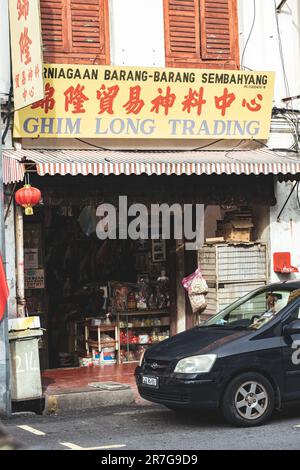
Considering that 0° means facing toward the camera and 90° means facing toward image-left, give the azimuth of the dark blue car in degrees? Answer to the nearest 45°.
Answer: approximately 45°

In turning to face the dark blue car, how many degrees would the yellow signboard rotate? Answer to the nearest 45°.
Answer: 0° — it already faces it

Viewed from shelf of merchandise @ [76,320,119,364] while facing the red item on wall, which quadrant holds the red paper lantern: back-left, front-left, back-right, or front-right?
back-right

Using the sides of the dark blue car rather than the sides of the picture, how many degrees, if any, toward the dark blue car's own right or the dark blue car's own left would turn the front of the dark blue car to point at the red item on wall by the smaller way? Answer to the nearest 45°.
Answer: approximately 135° to the dark blue car's own right

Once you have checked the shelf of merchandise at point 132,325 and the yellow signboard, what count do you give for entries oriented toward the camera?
2

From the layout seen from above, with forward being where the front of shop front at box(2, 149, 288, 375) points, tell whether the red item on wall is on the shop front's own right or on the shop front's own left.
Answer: on the shop front's own left

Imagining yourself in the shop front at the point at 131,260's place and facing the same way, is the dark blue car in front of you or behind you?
in front

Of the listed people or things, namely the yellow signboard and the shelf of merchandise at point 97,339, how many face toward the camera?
2

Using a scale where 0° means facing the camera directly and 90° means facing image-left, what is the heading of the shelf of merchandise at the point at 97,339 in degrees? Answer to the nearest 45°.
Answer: approximately 0°

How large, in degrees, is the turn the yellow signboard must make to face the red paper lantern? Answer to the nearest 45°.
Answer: approximately 45° to its right

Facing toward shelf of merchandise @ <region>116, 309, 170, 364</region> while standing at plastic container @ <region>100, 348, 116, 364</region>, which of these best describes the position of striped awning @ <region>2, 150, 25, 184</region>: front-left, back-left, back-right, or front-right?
back-right
